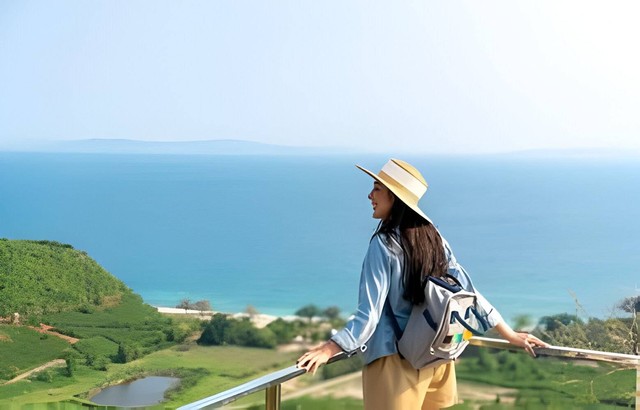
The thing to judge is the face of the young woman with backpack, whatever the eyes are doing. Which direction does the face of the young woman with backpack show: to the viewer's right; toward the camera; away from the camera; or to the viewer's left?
to the viewer's left

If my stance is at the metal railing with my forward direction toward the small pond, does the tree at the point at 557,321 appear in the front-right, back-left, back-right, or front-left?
front-right

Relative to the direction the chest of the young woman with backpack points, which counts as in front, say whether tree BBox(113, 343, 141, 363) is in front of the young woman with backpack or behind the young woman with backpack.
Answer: in front

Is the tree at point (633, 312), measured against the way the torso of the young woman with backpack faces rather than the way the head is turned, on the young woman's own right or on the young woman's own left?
on the young woman's own right

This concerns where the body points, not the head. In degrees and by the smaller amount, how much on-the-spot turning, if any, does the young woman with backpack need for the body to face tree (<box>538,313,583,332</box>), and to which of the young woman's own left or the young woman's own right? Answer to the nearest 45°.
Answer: approximately 45° to the young woman's own right

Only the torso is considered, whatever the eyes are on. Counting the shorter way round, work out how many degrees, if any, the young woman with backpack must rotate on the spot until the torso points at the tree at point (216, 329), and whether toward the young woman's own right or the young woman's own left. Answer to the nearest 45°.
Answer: approximately 45° to the young woman's own right

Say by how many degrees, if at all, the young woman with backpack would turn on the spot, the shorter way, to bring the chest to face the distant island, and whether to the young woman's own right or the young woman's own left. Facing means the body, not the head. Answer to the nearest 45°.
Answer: approximately 45° to the young woman's own right

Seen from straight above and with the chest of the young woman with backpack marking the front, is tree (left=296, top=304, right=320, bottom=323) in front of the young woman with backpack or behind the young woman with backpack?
in front

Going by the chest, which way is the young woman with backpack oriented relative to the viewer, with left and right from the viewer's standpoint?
facing away from the viewer and to the left of the viewer

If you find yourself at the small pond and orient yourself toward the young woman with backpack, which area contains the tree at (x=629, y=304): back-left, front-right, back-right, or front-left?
front-left
